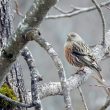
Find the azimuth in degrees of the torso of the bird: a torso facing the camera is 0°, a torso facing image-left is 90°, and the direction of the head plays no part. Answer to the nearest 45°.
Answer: approximately 90°
